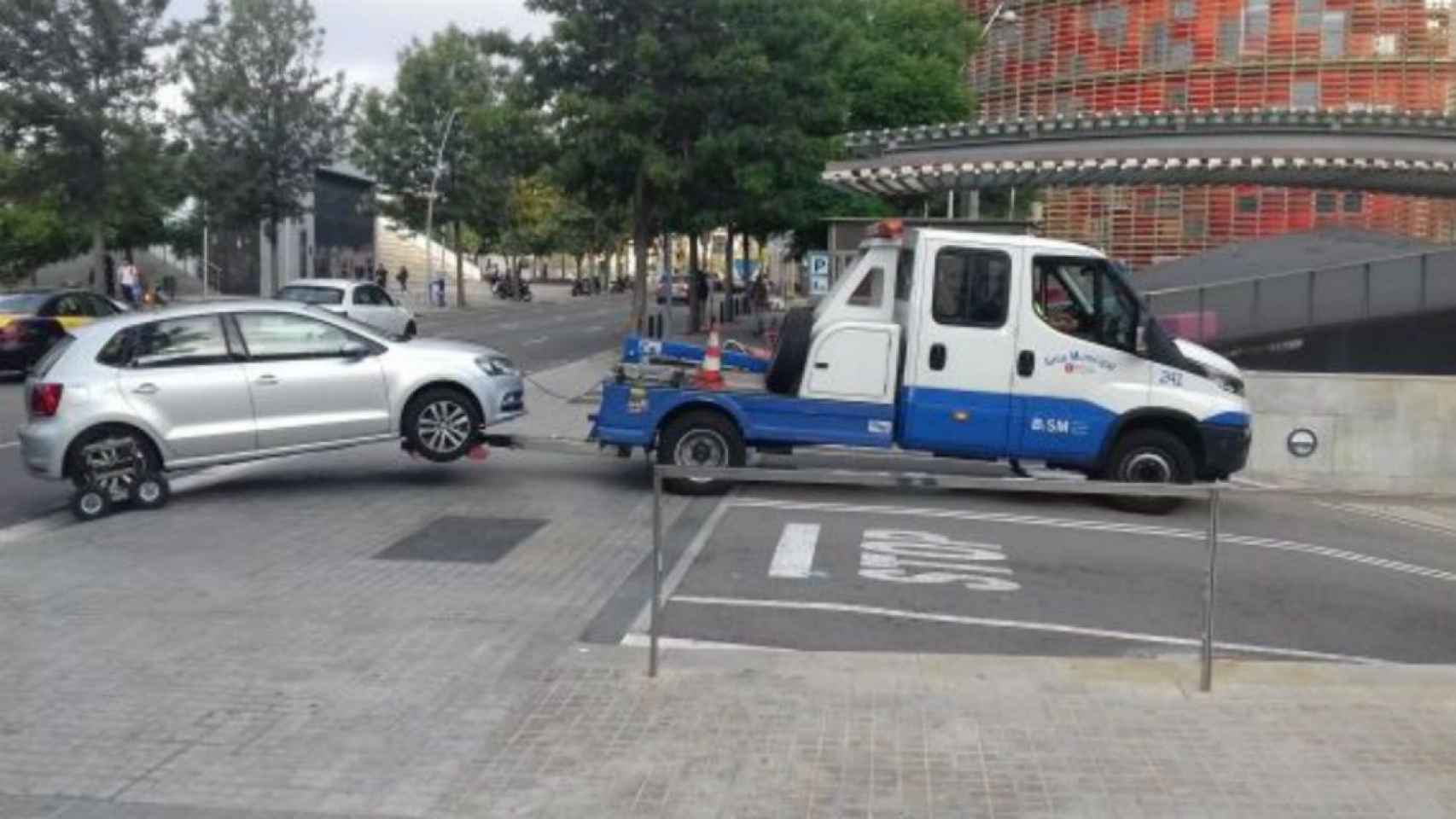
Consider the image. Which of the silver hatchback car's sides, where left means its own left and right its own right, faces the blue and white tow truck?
front

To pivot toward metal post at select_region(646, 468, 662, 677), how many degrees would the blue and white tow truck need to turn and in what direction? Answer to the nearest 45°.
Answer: approximately 90° to its right

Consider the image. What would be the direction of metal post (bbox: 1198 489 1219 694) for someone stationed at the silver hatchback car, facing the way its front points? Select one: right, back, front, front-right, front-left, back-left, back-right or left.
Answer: front-right

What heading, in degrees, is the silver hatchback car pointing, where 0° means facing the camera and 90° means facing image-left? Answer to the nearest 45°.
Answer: approximately 270°

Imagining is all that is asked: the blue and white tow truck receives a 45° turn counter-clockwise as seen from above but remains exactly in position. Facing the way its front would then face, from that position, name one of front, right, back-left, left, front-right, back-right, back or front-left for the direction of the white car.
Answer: left

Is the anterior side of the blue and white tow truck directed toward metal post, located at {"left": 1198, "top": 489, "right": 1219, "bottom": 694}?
no

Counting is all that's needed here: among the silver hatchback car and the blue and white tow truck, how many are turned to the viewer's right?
2

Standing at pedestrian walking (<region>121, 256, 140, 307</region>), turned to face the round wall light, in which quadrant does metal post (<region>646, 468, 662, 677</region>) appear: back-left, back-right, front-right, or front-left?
front-right

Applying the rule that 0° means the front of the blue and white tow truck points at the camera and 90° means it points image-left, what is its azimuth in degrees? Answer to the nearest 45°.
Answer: approximately 270°

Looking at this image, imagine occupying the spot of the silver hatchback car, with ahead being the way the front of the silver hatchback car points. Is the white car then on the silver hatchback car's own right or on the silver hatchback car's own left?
on the silver hatchback car's own left

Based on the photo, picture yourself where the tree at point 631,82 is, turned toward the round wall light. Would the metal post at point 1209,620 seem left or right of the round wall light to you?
right

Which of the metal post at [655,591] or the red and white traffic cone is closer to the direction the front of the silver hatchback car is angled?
the red and white traffic cone

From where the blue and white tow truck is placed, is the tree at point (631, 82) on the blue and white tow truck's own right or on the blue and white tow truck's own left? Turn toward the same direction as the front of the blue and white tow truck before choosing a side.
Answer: on the blue and white tow truck's own left

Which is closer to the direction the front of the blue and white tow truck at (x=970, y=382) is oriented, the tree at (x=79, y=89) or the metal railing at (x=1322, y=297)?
the metal railing

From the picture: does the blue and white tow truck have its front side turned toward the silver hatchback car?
no

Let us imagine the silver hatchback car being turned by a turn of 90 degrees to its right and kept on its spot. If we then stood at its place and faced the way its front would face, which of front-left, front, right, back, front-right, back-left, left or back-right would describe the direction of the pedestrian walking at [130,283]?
back

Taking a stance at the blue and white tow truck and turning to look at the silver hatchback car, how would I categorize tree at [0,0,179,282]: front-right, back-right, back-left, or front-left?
front-right

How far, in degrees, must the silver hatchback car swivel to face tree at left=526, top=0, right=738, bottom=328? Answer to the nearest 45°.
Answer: approximately 45° to its left

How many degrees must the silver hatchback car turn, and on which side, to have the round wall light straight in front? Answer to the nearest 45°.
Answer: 0° — it already faces it
